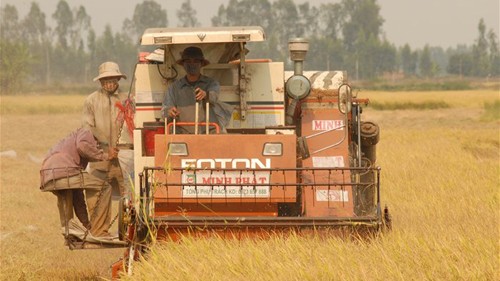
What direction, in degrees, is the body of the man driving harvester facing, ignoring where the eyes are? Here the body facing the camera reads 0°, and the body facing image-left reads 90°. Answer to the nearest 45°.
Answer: approximately 0°

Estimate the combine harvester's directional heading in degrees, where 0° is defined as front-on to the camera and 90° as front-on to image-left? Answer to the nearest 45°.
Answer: approximately 0°
